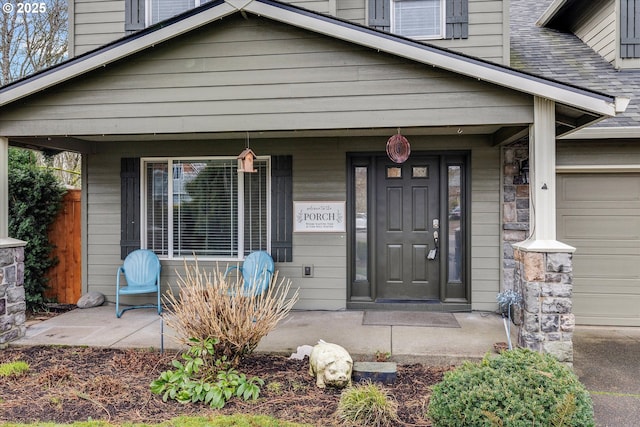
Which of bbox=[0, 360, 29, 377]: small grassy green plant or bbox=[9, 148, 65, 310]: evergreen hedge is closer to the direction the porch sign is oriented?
the small grassy green plant

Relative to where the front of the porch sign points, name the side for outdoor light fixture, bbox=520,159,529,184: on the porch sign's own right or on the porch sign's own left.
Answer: on the porch sign's own left

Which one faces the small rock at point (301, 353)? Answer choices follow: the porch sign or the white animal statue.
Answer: the porch sign

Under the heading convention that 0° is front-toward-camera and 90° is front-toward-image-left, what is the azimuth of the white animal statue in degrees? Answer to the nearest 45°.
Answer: approximately 315°

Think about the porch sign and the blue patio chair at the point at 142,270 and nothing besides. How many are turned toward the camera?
2

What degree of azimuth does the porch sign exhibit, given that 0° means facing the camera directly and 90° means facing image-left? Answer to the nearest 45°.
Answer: approximately 0°

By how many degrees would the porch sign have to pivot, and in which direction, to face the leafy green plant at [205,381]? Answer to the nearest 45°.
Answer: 0° — it already faces it

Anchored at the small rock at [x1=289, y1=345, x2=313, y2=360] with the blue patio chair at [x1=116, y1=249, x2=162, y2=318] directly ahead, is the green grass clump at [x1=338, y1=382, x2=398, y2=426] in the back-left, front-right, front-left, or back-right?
back-left

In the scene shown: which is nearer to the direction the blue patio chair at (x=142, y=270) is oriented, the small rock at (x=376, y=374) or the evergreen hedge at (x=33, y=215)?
the small rock

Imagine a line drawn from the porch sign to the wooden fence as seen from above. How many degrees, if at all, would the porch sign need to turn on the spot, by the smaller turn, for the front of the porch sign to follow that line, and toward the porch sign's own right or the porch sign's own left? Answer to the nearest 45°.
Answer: approximately 90° to the porch sign's own right
